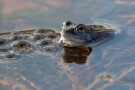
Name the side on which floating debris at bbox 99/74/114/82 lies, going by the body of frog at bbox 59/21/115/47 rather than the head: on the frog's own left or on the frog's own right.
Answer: on the frog's own left

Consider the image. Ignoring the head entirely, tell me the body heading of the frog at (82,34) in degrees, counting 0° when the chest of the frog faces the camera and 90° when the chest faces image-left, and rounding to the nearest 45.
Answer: approximately 45°
